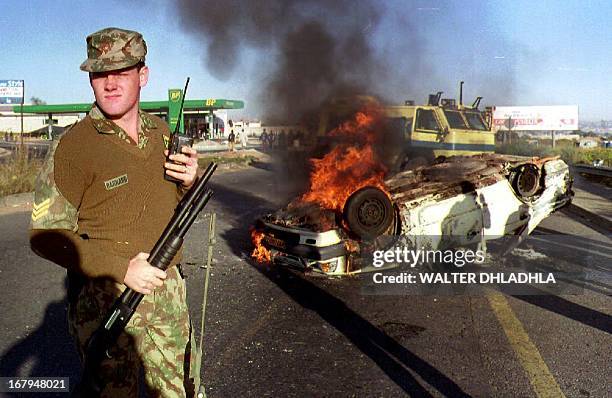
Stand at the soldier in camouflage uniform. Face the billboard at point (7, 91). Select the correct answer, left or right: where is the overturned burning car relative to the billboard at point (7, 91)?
right

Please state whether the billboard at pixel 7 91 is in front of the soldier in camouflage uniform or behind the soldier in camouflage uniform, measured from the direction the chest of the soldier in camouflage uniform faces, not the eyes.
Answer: behind

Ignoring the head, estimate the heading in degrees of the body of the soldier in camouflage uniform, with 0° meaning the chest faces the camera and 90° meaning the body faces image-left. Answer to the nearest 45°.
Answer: approximately 315°

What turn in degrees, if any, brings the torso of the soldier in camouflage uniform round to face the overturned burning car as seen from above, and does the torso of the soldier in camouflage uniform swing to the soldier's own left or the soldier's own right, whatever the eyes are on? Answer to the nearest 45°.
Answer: approximately 90° to the soldier's own left

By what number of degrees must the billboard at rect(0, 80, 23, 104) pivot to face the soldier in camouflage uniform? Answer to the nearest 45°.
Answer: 0° — it already faces them

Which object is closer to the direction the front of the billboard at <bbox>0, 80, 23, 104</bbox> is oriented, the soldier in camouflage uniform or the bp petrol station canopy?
the soldier in camouflage uniform

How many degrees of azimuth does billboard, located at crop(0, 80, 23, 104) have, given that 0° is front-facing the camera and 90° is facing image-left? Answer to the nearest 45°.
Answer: approximately 0°
